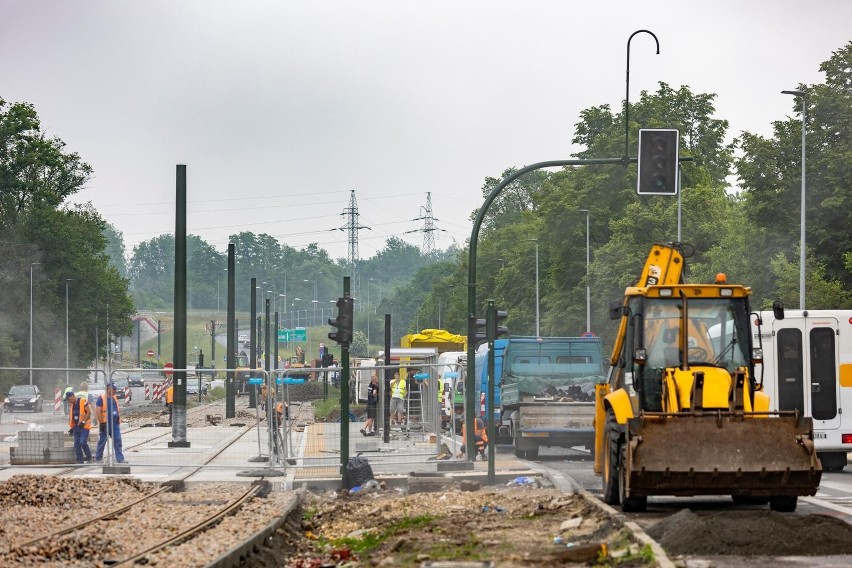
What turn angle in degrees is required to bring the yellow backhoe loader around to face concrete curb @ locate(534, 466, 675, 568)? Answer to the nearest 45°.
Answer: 0° — it already faces it

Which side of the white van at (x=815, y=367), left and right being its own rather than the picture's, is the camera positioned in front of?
back

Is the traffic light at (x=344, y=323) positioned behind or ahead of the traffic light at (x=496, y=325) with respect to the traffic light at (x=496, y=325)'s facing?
behind

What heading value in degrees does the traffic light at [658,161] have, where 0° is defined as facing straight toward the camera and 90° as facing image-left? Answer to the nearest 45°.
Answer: approximately 0°

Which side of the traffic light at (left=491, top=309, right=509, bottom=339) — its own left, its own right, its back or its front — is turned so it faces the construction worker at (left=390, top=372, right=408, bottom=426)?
left

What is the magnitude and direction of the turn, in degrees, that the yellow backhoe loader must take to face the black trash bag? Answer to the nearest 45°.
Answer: approximately 135° to its right

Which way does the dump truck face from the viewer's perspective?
away from the camera
